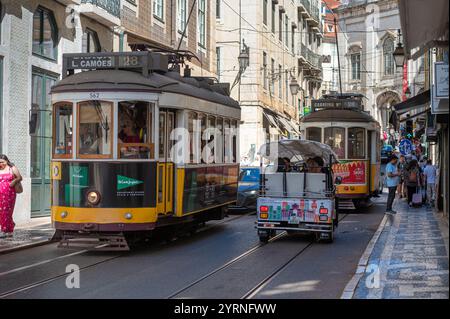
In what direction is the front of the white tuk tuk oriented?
away from the camera

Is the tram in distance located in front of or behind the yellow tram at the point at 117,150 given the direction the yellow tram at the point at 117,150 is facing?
behind

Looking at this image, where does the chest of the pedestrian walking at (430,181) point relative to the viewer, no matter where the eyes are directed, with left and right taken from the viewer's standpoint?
facing away from the viewer

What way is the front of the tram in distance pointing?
away from the camera

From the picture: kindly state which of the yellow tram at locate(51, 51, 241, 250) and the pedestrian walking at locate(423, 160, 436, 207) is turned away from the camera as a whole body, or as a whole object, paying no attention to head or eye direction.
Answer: the pedestrian walking

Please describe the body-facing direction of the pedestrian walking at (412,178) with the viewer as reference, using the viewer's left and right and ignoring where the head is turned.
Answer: facing away from the viewer

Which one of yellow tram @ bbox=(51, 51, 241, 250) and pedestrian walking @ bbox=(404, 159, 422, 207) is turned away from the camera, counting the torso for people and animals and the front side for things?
the pedestrian walking

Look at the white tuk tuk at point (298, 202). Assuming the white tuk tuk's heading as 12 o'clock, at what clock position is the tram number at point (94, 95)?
The tram number is roughly at 8 o'clock from the white tuk tuk.

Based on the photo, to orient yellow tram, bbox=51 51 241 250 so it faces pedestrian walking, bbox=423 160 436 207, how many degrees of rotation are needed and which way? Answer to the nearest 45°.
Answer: approximately 180°
